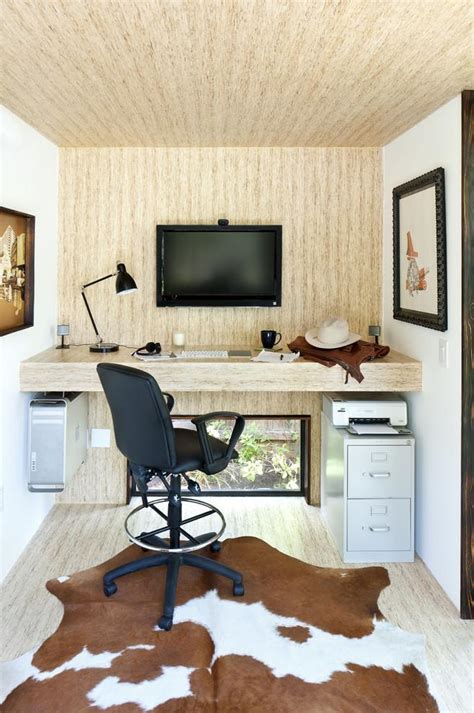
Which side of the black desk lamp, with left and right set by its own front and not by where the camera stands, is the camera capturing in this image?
right

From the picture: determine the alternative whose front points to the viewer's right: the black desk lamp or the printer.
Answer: the black desk lamp

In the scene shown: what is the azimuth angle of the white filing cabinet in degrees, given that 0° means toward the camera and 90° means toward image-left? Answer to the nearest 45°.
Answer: approximately 0°

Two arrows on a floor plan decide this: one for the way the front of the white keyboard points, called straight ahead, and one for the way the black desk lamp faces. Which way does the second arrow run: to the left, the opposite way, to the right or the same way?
to the left

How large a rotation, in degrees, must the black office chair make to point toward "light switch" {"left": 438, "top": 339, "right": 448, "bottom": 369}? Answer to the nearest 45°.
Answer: approximately 45° to its right

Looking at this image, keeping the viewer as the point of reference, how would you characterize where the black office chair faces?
facing away from the viewer and to the right of the viewer

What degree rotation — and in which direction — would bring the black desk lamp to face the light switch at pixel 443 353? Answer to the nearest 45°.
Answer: approximately 45° to its right
